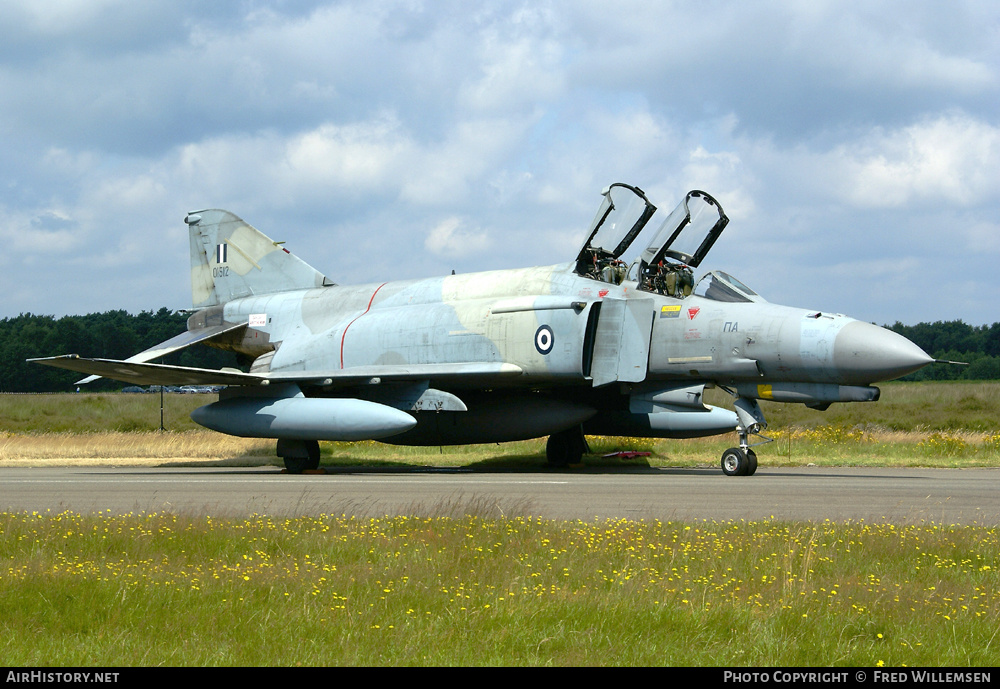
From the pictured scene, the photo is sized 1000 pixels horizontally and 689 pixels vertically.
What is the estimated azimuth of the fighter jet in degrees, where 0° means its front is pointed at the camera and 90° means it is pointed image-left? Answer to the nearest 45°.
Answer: approximately 315°
